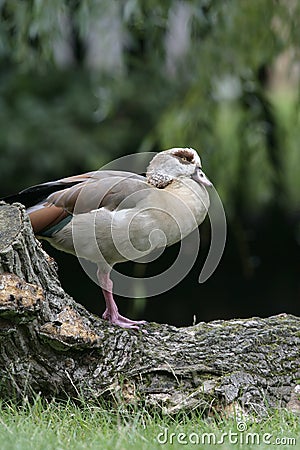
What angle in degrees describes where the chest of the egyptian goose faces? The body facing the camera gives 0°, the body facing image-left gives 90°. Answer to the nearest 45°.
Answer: approximately 270°
